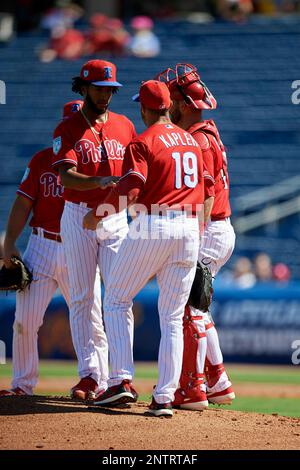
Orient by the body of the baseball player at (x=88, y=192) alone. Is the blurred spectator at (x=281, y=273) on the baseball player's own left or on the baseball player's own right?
on the baseball player's own left

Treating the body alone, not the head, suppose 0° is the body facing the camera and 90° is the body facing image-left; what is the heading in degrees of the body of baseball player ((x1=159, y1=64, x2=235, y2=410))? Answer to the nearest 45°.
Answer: approximately 90°

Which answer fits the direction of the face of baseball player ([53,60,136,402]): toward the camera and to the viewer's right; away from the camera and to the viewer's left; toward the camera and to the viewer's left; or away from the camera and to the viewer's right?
toward the camera and to the viewer's right

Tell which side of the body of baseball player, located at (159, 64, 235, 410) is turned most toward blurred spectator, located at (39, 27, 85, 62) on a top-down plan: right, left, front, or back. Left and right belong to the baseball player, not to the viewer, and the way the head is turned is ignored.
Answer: right

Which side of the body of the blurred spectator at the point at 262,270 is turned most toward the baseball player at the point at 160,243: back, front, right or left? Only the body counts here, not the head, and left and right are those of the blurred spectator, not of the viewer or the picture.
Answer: front

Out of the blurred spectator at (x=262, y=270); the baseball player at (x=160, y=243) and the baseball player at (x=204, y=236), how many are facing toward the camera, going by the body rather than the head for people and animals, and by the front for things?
1

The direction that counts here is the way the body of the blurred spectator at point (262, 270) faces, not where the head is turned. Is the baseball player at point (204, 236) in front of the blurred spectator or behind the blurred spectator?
in front

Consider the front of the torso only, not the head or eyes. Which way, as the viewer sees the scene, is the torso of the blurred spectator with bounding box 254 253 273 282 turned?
toward the camera

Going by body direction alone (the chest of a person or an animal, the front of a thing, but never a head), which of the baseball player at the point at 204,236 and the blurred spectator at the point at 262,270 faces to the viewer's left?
the baseball player
